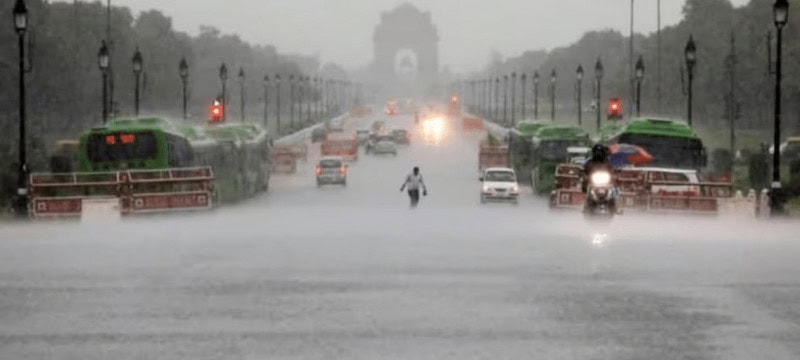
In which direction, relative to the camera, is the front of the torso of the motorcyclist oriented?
toward the camera

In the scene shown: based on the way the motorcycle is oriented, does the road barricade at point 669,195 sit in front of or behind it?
behind

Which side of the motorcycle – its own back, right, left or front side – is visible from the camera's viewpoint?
front
